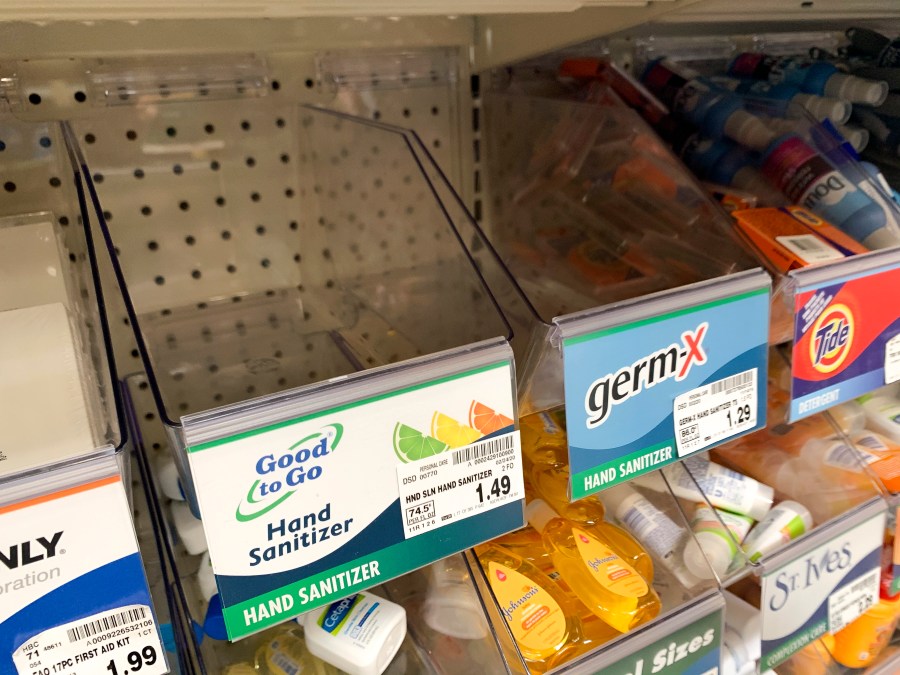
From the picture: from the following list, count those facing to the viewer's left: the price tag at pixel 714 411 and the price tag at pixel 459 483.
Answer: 0

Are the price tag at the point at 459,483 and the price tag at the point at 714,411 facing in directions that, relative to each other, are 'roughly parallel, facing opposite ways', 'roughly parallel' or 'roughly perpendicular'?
roughly parallel
